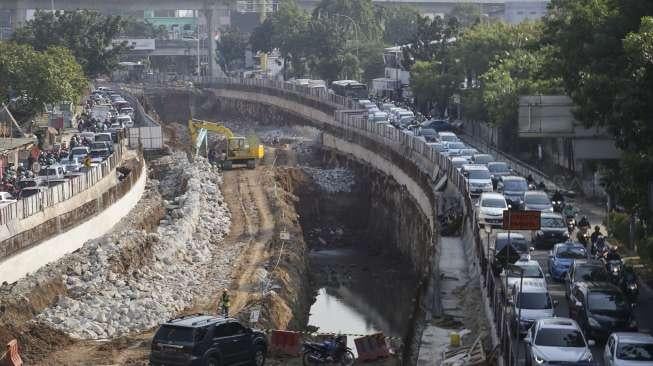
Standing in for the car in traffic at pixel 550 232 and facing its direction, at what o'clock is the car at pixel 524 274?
the car at pixel 524 274 is roughly at 12 o'clock from the car in traffic at pixel 550 232.

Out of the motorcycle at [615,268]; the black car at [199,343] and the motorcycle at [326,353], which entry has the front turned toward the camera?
the motorcycle at [615,268]

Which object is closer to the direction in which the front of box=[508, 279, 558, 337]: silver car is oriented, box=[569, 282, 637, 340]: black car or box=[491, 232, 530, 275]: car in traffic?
the black car

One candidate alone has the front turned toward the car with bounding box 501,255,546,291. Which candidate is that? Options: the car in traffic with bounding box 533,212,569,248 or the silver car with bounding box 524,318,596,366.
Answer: the car in traffic with bounding box 533,212,569,248

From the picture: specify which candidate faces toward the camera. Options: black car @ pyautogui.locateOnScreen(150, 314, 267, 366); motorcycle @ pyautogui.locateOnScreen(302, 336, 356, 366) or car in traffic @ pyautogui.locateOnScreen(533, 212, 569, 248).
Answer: the car in traffic

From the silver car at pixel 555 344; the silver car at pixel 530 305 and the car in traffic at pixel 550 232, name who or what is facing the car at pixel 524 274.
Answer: the car in traffic at pixel 550 232

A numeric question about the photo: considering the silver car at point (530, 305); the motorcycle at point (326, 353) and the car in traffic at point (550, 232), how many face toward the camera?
2
